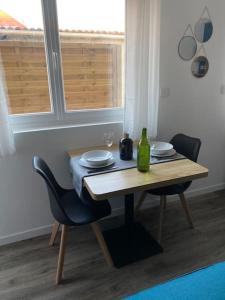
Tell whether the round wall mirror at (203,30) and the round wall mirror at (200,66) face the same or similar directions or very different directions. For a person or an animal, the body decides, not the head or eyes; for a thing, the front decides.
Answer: same or similar directions

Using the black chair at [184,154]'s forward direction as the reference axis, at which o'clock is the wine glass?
The wine glass is roughly at 1 o'clock from the black chair.

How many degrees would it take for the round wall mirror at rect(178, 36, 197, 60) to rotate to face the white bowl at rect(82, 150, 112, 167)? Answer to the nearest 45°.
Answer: approximately 90° to its right

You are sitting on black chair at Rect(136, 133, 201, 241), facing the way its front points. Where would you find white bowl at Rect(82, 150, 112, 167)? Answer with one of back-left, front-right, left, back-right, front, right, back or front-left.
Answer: front

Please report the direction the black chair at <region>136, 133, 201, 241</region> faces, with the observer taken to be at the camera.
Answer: facing the viewer and to the left of the viewer

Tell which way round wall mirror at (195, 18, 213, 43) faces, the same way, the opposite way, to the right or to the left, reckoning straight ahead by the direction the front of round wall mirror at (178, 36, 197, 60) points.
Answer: the same way

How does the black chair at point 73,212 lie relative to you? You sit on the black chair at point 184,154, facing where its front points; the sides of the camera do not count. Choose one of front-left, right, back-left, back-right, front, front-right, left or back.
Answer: front

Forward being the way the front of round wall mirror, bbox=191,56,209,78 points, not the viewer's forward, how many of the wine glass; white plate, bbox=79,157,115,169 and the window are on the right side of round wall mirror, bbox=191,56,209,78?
3
